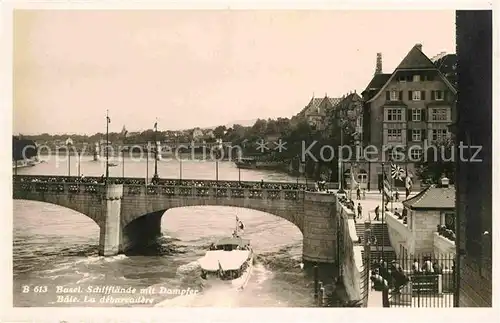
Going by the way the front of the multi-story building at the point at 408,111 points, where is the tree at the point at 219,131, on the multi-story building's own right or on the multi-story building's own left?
on the multi-story building's own right
